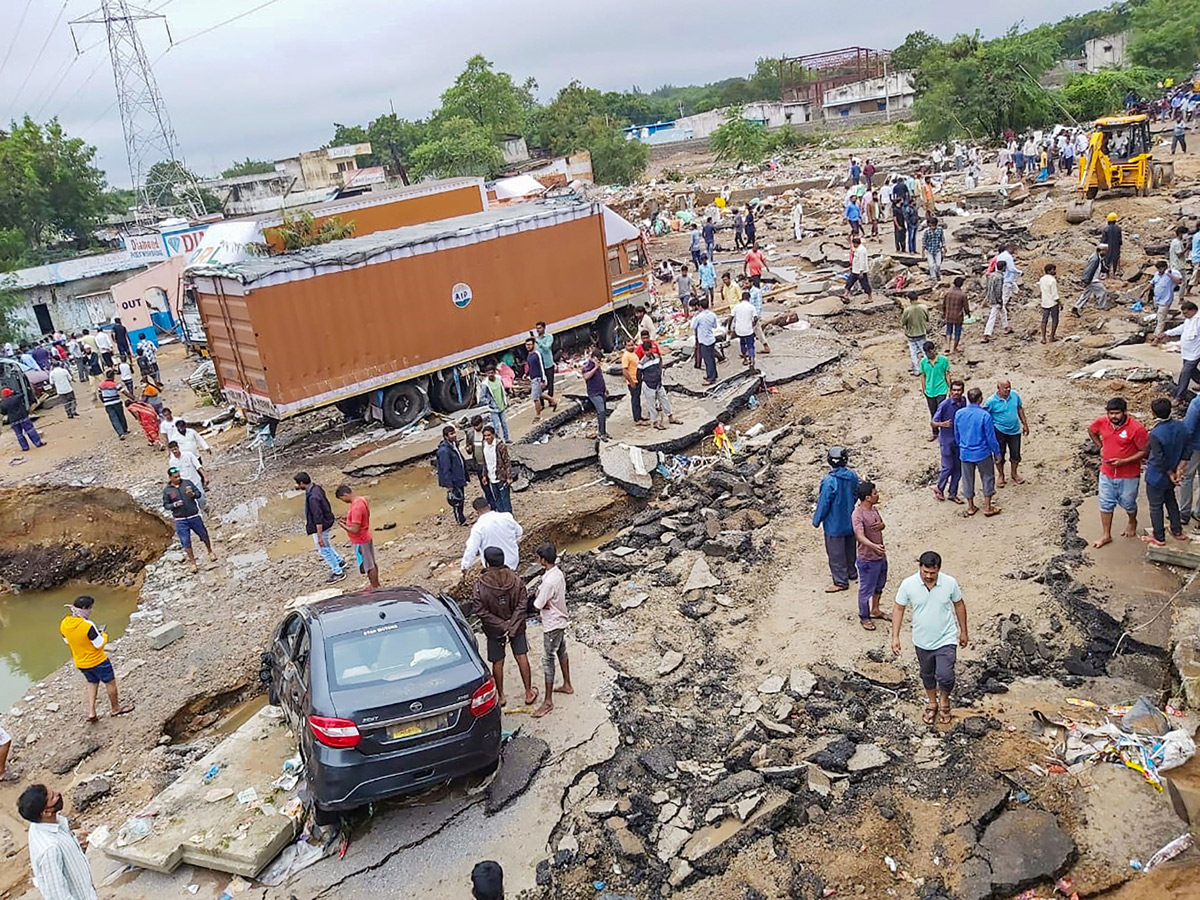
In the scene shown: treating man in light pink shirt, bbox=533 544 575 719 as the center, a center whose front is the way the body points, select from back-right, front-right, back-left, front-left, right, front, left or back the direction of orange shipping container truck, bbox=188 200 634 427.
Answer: right

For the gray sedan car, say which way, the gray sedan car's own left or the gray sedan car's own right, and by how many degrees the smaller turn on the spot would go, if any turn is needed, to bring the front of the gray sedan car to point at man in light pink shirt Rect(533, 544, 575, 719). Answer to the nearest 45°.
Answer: approximately 90° to the gray sedan car's own right

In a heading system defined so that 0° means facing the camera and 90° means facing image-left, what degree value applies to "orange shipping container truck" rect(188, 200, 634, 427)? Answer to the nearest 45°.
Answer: approximately 225°

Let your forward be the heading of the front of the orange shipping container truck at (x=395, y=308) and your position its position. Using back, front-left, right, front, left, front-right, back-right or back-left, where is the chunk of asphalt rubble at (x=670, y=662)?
back-right

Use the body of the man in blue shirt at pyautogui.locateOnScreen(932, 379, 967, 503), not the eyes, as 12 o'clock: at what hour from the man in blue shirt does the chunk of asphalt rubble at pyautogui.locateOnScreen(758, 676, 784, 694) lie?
The chunk of asphalt rubble is roughly at 2 o'clock from the man in blue shirt.

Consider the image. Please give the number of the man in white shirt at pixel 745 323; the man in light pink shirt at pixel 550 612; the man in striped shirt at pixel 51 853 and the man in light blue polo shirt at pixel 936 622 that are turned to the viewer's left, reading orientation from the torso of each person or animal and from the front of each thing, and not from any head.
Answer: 1
